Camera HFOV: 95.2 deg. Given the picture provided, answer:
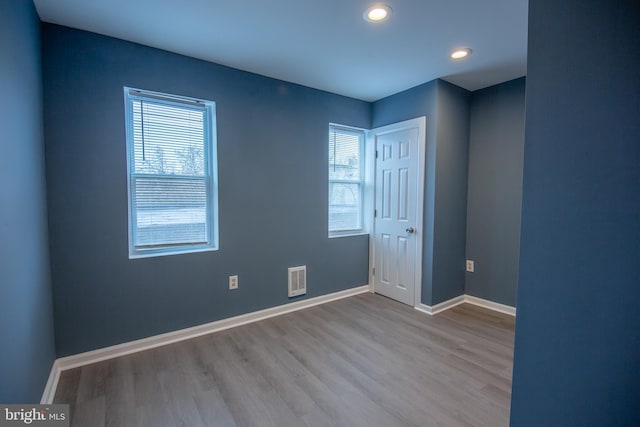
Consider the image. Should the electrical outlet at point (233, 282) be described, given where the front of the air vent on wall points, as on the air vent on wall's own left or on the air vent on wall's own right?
on the air vent on wall's own right

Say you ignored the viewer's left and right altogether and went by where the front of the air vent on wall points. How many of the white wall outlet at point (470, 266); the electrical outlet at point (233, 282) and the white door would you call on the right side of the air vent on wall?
1

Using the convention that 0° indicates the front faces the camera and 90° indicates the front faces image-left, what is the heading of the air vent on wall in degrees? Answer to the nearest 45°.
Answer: approximately 315°

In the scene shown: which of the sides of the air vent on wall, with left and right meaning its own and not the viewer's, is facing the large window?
right

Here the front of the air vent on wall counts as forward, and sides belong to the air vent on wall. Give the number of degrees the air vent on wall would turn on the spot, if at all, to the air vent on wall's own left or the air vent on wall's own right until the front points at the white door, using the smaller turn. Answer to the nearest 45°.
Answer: approximately 45° to the air vent on wall's own left
